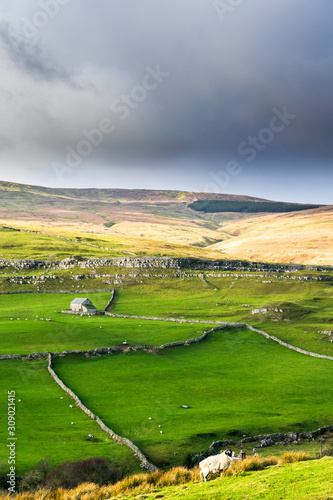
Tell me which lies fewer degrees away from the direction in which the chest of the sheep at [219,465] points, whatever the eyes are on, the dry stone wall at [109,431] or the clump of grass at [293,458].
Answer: the clump of grass

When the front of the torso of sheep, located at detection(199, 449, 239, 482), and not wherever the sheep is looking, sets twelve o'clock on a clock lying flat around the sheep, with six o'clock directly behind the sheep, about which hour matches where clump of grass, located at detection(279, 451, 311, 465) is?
The clump of grass is roughly at 11 o'clock from the sheep.

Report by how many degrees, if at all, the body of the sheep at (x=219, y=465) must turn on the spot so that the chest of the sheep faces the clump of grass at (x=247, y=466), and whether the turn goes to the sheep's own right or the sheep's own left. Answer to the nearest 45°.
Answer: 0° — it already faces it

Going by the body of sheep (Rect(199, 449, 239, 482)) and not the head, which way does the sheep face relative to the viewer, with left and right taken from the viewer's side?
facing to the right of the viewer

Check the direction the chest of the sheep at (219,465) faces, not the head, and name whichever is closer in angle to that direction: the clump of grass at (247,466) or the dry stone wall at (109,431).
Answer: the clump of grass
